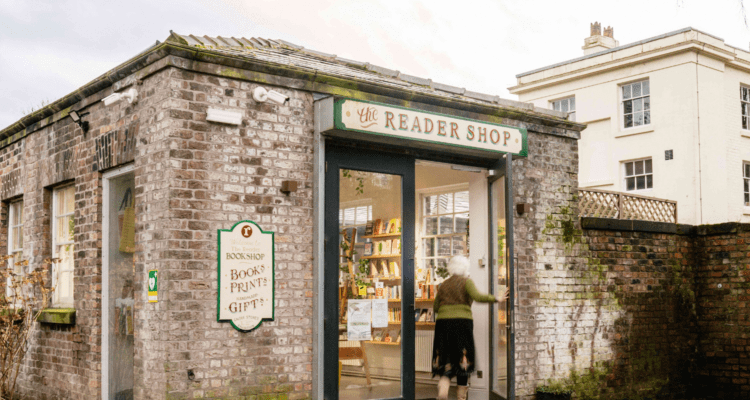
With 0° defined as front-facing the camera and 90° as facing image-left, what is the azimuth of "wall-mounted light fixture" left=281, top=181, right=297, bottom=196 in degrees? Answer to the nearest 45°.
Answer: approximately 315°

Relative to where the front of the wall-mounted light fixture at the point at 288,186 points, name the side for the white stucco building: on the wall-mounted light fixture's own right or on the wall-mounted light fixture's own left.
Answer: on the wall-mounted light fixture's own left

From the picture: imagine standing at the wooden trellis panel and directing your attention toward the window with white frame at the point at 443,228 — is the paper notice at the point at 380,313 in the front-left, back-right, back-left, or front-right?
front-left

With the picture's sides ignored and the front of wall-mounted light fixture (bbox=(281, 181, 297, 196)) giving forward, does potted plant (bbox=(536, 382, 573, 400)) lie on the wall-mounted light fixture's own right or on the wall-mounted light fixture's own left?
on the wall-mounted light fixture's own left

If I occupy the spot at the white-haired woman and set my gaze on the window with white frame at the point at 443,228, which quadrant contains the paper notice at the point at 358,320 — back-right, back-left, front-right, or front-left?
back-left

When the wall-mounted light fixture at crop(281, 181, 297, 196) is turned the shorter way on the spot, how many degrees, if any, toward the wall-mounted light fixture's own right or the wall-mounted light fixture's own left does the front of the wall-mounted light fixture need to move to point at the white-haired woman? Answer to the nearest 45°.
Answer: approximately 90° to the wall-mounted light fixture's own left

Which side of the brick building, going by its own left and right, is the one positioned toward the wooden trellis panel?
left

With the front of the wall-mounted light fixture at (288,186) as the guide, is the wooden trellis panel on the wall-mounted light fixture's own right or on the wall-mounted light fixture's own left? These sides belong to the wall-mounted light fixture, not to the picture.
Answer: on the wall-mounted light fixture's own left

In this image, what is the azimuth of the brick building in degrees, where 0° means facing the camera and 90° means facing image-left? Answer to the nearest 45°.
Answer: approximately 315°

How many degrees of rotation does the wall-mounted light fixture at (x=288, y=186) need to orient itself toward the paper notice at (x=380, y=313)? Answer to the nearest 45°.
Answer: approximately 90° to its left
